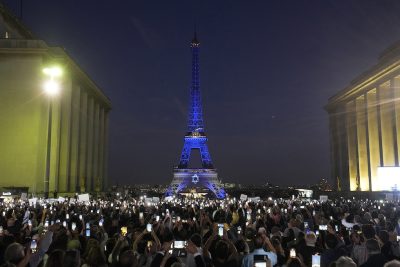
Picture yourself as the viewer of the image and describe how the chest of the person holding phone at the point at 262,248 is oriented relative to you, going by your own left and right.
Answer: facing away from the viewer
